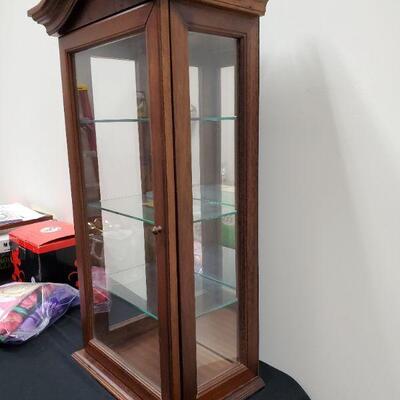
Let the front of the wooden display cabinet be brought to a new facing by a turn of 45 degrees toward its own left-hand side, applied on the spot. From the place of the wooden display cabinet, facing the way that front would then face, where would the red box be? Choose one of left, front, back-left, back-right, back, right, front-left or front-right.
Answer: back-right
